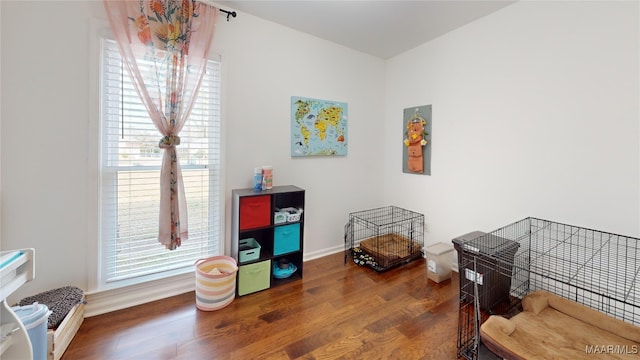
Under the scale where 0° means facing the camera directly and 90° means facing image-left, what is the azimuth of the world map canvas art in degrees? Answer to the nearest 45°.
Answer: approximately 315°

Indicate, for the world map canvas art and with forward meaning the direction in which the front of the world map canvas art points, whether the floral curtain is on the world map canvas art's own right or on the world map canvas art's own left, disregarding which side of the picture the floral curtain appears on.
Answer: on the world map canvas art's own right

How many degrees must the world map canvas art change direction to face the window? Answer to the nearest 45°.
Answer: approximately 90° to its right

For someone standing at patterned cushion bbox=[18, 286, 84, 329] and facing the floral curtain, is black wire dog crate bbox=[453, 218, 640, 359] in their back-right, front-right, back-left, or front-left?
front-right

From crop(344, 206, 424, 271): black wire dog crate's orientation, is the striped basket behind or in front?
in front

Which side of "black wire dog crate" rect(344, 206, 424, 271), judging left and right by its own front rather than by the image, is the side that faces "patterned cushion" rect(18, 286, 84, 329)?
front

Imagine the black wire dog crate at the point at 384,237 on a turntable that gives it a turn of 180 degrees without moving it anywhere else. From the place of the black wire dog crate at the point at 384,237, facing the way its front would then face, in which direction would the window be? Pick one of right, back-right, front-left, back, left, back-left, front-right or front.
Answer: back

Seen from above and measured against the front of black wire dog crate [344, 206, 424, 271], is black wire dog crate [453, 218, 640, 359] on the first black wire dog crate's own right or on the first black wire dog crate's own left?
on the first black wire dog crate's own left

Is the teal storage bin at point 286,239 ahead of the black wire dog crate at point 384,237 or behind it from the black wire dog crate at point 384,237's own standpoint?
ahead

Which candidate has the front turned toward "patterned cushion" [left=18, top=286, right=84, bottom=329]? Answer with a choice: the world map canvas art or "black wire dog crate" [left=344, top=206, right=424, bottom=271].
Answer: the black wire dog crate

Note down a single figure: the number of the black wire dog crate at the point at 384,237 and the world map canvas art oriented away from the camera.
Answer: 0
